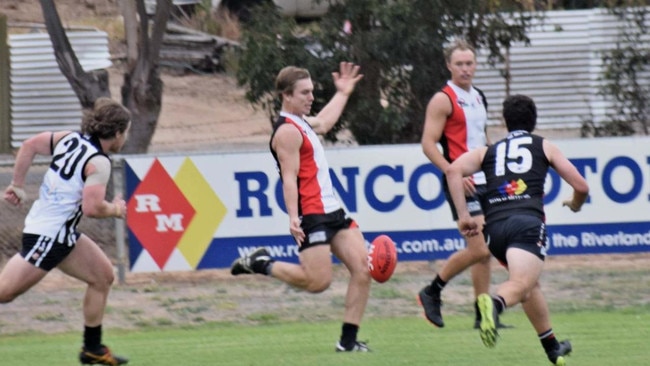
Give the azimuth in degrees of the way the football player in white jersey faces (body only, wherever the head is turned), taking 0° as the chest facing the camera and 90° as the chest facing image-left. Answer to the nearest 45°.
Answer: approximately 225°

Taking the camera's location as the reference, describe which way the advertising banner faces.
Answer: facing the viewer

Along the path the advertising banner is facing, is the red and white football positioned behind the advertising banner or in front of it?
in front

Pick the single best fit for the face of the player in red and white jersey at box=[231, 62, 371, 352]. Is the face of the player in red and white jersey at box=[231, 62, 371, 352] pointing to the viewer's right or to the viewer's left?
to the viewer's right

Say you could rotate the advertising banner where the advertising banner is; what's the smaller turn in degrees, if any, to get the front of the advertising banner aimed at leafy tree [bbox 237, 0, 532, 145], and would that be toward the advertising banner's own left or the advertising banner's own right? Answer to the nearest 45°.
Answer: approximately 180°

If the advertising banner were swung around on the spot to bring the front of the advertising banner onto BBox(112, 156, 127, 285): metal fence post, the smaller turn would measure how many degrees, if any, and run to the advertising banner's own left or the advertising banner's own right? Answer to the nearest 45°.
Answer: approximately 90° to the advertising banner's own right

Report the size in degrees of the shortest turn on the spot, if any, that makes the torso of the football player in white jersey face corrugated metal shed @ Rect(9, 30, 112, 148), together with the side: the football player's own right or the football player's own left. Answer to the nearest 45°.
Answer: approximately 45° to the football player's own left

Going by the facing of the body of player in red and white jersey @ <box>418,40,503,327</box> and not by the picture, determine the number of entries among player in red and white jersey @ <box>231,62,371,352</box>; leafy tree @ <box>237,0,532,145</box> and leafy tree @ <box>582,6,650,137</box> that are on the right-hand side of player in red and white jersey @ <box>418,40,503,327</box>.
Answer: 1

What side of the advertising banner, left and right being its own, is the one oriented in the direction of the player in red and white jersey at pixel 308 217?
front

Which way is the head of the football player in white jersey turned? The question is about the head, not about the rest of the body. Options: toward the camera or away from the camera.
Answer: away from the camera

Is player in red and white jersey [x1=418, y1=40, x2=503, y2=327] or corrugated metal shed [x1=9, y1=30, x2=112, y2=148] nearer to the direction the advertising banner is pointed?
the player in red and white jersey

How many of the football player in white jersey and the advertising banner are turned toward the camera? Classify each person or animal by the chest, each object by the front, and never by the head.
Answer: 1

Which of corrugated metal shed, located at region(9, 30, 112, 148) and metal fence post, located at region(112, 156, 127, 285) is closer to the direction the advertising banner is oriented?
the metal fence post
